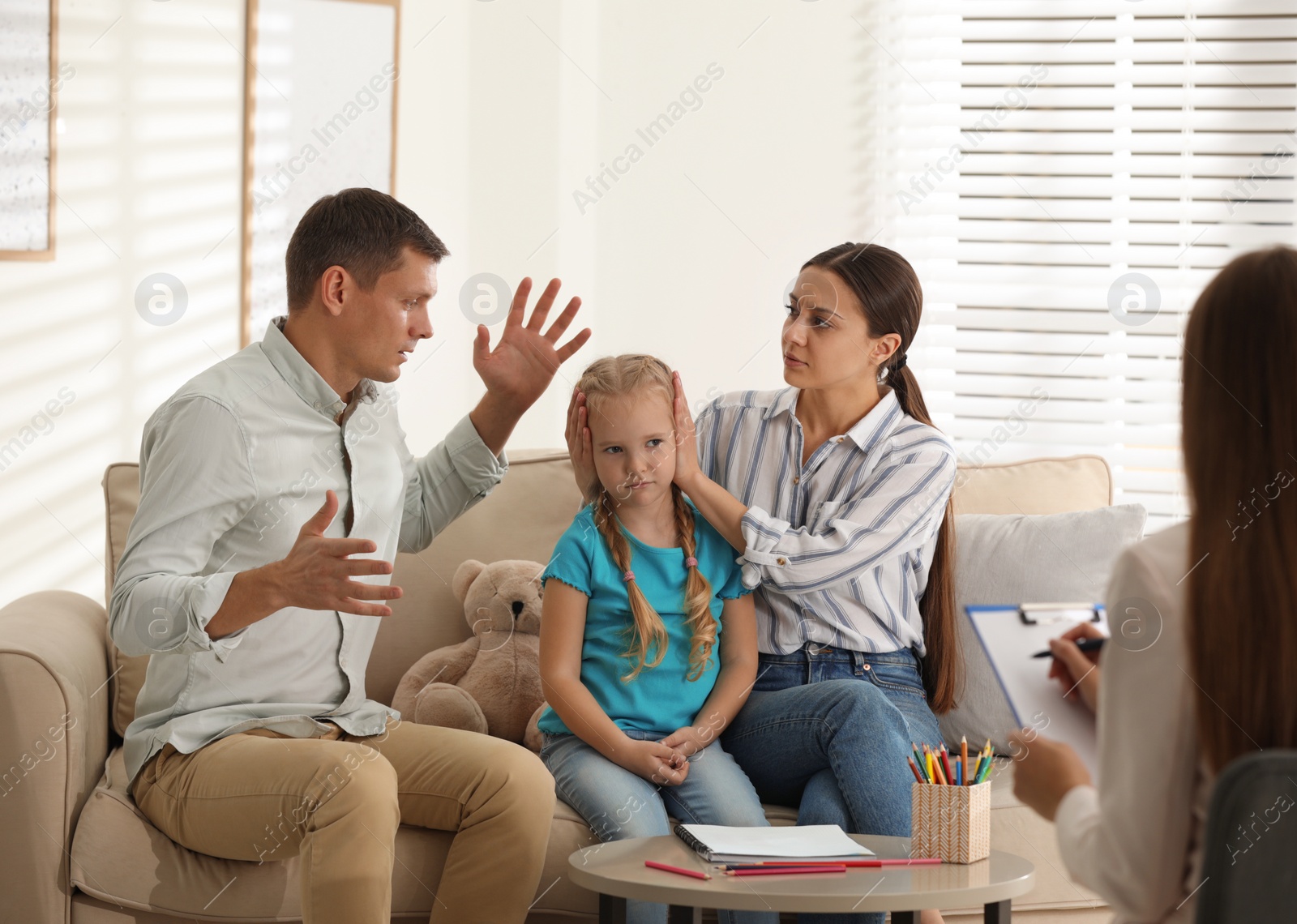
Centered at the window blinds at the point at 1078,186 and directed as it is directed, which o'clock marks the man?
The man is roughly at 1 o'clock from the window blinds.

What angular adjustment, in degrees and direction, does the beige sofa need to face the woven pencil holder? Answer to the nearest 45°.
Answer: approximately 90° to its left

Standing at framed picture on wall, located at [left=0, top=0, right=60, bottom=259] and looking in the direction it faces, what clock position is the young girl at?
The young girl is roughly at 11 o'clock from the framed picture on wall.

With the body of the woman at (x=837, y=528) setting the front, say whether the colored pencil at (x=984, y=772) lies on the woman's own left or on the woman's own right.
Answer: on the woman's own left

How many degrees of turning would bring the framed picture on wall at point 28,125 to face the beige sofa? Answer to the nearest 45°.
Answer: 0° — it already faces it

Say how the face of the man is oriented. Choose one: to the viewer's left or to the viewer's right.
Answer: to the viewer's right

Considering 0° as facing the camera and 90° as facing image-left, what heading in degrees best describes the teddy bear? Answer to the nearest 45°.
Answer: approximately 0°

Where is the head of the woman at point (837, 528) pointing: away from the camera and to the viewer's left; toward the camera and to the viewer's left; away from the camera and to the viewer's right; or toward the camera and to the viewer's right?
toward the camera and to the viewer's left

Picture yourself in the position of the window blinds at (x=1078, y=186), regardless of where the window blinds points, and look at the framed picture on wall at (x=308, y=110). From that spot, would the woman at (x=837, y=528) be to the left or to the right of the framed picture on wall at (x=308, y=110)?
left

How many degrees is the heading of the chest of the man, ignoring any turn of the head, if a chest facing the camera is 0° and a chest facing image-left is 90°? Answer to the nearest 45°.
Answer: approximately 315°
